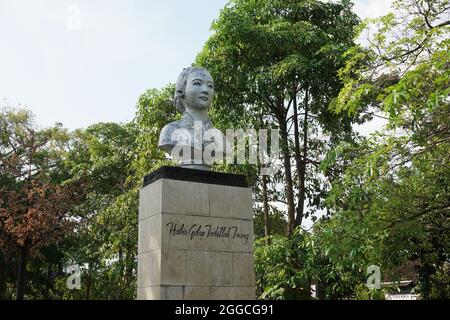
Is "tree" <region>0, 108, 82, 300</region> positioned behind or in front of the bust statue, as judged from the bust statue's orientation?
behind

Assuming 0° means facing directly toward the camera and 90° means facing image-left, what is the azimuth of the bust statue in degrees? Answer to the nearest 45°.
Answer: approximately 315°
